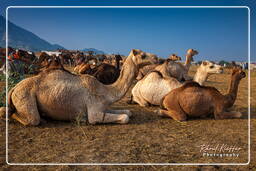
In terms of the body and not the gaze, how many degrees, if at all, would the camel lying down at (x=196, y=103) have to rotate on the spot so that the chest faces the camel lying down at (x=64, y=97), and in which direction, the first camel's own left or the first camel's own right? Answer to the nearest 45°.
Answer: approximately 135° to the first camel's own right

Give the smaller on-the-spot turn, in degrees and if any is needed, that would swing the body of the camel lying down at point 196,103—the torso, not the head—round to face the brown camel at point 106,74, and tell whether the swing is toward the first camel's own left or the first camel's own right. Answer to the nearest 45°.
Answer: approximately 135° to the first camel's own left

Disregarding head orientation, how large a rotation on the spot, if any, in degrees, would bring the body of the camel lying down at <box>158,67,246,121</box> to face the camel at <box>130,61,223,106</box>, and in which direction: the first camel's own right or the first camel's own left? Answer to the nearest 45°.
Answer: approximately 135° to the first camel's own left

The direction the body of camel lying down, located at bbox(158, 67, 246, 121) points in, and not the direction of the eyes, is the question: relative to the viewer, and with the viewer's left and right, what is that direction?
facing to the right of the viewer

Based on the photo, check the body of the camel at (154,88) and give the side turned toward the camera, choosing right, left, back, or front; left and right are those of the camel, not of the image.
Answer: right

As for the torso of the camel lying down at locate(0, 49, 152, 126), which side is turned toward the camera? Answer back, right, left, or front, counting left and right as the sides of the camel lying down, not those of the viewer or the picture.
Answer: right
